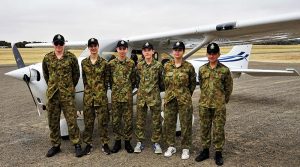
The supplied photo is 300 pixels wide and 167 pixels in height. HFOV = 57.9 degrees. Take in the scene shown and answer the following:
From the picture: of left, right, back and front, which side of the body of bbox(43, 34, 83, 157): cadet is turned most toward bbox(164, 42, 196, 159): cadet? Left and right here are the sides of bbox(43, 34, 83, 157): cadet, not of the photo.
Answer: left

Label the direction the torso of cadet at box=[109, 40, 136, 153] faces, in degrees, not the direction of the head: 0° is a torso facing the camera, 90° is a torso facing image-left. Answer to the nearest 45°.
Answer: approximately 0°

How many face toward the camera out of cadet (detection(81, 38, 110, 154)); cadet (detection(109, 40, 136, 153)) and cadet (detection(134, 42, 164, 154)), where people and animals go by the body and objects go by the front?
3

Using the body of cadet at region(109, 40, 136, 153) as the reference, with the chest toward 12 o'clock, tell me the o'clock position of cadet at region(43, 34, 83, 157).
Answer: cadet at region(43, 34, 83, 157) is roughly at 3 o'clock from cadet at region(109, 40, 136, 153).

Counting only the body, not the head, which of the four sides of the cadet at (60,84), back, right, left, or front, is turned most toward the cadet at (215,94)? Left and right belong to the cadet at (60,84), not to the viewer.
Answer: left

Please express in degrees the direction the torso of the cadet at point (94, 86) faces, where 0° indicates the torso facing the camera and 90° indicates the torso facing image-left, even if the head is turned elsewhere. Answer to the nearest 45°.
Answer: approximately 0°
